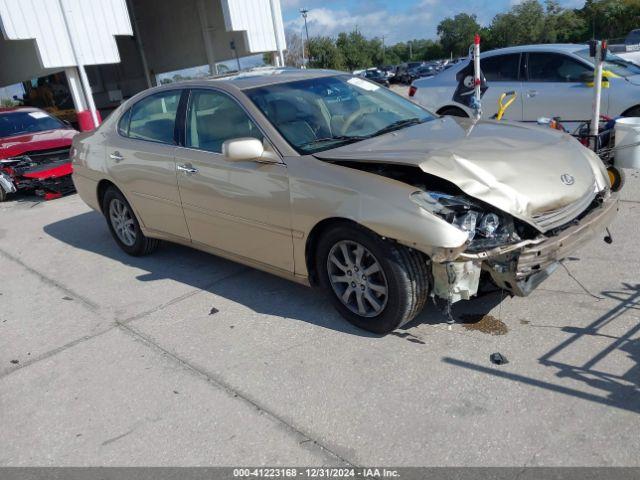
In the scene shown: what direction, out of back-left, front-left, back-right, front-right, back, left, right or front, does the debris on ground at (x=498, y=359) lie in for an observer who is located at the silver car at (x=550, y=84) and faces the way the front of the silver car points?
right

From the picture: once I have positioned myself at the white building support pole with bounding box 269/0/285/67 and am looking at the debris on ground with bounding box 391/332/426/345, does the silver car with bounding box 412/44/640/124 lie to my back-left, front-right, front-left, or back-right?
front-left

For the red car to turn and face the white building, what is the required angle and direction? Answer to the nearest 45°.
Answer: approximately 135° to its left

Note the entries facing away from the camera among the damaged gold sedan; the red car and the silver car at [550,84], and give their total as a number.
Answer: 0

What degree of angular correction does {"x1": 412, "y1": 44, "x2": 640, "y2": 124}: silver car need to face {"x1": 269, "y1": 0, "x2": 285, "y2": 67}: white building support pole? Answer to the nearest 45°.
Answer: approximately 135° to its left

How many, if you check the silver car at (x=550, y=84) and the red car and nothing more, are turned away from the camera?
0

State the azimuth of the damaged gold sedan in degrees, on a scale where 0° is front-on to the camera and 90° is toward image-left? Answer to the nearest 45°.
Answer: approximately 315°

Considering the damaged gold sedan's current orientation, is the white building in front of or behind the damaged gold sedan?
behind

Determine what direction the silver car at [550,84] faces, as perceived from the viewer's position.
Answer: facing to the right of the viewer

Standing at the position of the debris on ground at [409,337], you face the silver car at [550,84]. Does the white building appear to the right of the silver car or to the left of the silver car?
left

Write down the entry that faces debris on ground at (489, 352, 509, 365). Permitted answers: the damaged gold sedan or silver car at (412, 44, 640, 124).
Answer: the damaged gold sedan

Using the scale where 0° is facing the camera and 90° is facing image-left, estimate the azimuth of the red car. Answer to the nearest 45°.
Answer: approximately 315°

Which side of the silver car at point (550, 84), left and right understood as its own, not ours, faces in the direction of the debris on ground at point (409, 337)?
right

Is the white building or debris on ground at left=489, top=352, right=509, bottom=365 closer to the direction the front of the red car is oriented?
the debris on ground
